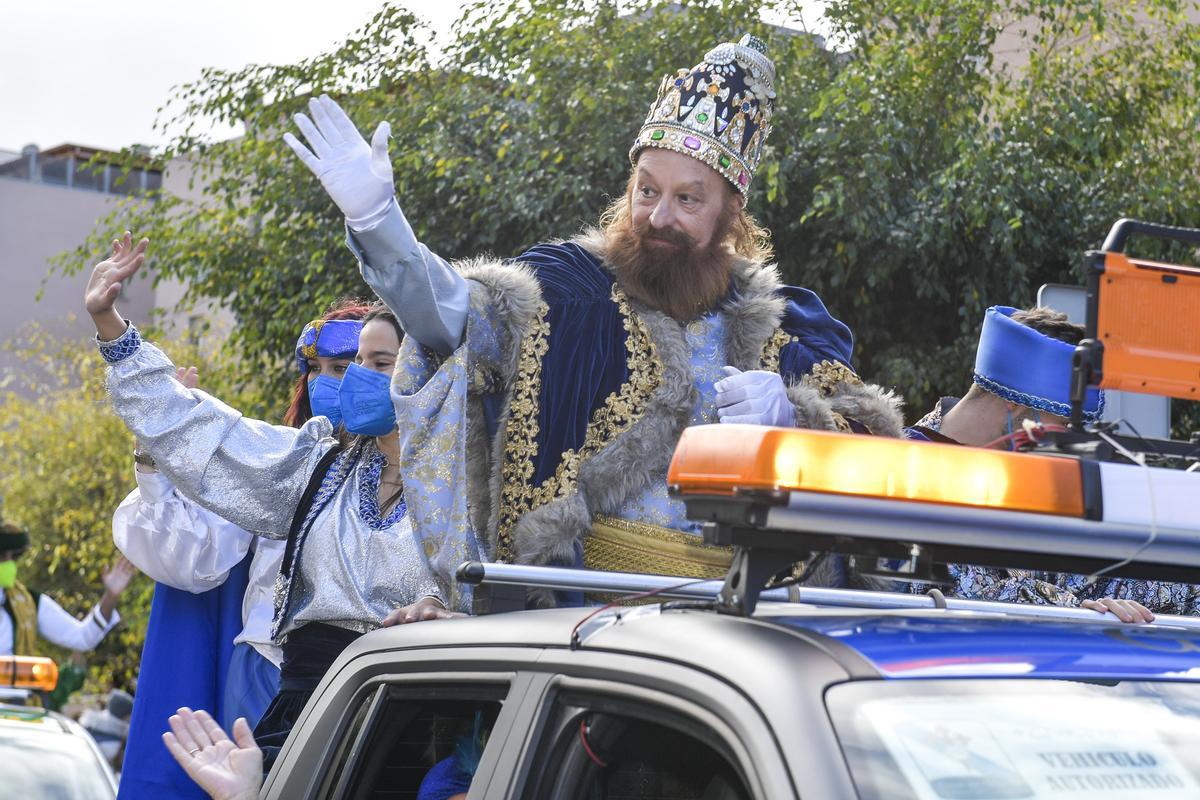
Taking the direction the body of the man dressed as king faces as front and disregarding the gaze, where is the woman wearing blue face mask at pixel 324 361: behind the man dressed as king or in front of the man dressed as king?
behind

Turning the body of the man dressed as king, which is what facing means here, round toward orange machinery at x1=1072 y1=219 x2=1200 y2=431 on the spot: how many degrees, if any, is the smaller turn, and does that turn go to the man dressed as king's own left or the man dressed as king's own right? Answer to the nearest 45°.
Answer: approximately 45° to the man dressed as king's own left

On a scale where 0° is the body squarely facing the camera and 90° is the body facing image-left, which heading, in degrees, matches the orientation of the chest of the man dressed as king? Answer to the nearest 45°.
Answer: approximately 0°

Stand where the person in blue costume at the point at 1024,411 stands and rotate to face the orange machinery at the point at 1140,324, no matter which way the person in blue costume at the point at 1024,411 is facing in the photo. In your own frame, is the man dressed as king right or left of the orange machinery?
right

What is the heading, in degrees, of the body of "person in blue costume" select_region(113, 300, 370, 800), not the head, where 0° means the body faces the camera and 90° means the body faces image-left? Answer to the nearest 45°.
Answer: approximately 315°

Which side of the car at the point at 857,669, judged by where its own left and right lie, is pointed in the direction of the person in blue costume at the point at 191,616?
back

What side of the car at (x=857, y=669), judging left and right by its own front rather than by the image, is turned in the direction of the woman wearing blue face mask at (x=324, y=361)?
back

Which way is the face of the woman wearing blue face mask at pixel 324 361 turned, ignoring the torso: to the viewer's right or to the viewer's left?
to the viewer's right
